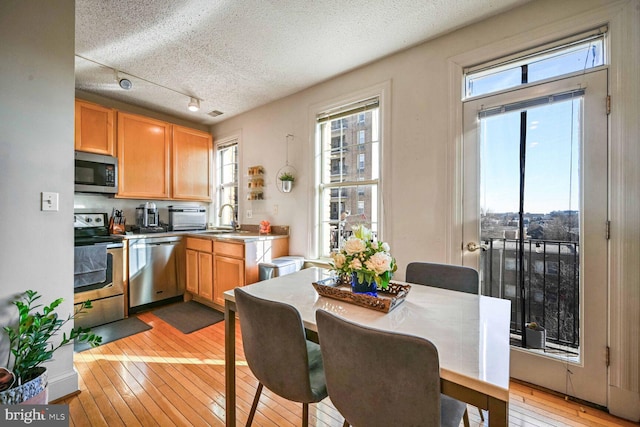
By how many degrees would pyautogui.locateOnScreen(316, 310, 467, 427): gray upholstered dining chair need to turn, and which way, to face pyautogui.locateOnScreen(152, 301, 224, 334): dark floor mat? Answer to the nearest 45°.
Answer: approximately 90° to its left

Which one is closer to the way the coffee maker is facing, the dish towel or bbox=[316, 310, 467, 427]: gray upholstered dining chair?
the gray upholstered dining chair

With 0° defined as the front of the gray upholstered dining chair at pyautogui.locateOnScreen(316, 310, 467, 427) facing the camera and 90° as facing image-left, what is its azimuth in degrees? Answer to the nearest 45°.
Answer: approximately 225°
